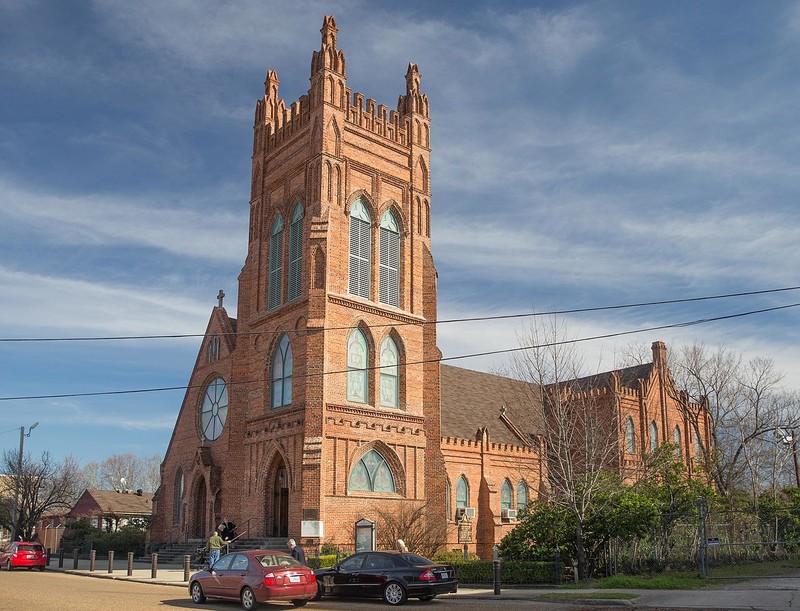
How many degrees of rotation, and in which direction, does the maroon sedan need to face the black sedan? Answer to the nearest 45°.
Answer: approximately 135° to its right

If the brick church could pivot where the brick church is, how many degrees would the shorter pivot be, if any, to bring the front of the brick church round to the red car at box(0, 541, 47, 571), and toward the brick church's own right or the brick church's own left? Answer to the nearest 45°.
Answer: approximately 45° to the brick church's own right

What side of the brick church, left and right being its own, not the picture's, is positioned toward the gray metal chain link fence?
left

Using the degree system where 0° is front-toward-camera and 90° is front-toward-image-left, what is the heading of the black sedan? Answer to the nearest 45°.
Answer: approximately 135°

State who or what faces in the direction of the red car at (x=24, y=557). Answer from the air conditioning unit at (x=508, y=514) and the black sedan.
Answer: the black sedan

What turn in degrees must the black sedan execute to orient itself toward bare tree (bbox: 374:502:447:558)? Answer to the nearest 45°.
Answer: approximately 45° to its right

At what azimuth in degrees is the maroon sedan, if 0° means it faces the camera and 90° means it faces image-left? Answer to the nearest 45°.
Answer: approximately 135°
